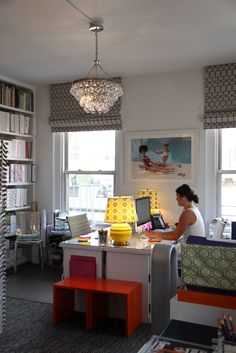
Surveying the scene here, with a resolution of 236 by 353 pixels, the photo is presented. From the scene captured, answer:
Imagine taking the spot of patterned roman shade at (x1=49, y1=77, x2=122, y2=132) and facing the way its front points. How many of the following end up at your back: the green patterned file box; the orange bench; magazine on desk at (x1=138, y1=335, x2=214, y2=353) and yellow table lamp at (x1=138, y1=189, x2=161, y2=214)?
0

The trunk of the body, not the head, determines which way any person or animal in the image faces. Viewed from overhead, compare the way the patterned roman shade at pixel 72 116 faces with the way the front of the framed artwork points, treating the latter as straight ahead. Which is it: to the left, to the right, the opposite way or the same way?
the same way

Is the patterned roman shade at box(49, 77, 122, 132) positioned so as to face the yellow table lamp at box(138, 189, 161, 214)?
no

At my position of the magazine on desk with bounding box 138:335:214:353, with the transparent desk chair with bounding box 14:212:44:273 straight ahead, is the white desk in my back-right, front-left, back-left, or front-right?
front-right

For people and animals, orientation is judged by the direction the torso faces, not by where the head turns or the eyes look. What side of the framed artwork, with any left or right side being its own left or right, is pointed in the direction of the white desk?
front

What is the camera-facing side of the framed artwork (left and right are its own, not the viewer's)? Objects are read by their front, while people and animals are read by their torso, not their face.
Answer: front

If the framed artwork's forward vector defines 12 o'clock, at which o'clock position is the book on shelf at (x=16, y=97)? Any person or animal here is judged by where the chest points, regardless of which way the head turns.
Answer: The book on shelf is roughly at 3 o'clock from the framed artwork.

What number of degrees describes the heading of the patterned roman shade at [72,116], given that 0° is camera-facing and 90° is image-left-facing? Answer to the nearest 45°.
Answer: approximately 0°

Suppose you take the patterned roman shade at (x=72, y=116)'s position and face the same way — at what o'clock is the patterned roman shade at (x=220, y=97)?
the patterned roman shade at (x=220, y=97) is roughly at 10 o'clock from the patterned roman shade at (x=72, y=116).

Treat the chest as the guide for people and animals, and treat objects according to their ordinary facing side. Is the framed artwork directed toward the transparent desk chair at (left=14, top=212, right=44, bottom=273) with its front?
no

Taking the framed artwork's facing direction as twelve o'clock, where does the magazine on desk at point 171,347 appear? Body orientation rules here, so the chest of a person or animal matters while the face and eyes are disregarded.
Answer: The magazine on desk is roughly at 12 o'clock from the framed artwork.

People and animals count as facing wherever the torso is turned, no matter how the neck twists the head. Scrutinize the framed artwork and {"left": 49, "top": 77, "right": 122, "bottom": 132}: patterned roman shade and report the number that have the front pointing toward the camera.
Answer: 2

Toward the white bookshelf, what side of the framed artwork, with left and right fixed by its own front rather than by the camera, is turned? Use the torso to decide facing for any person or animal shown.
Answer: right

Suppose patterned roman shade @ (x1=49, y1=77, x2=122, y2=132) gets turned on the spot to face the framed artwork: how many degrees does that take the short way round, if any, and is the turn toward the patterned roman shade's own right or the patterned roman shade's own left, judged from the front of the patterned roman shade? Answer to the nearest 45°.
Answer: approximately 45° to the patterned roman shade's own left
